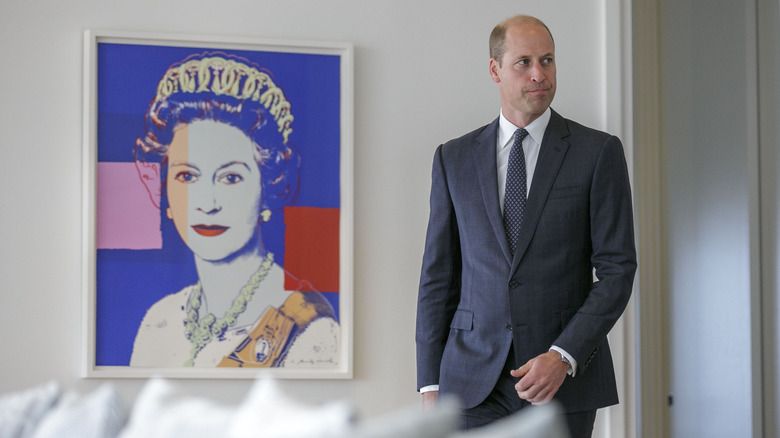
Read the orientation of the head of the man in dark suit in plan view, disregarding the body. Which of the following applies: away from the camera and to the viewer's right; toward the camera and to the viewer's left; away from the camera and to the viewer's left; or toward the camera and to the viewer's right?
toward the camera and to the viewer's right

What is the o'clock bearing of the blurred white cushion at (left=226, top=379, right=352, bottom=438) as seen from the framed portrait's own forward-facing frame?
The blurred white cushion is roughly at 12 o'clock from the framed portrait.

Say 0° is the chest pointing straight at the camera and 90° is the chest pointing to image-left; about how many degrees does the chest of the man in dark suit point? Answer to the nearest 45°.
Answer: approximately 0°

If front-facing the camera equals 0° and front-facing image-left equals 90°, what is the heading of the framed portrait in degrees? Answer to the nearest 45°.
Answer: approximately 0°

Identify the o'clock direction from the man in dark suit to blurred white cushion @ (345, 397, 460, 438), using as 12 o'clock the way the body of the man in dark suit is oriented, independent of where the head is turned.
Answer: The blurred white cushion is roughly at 12 o'clock from the man in dark suit.

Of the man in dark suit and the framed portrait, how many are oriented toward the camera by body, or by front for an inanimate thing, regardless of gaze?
2

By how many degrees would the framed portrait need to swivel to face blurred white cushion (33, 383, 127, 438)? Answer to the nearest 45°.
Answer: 0° — it already faces it

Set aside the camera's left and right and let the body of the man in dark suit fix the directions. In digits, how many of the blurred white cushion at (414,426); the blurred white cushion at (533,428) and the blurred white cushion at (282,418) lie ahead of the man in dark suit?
3

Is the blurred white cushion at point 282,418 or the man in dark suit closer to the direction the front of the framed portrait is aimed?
the blurred white cushion

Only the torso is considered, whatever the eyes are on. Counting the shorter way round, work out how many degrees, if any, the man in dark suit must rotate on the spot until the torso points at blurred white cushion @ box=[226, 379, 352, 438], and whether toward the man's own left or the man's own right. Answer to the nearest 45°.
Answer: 0° — they already face it

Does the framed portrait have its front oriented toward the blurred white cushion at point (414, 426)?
yes

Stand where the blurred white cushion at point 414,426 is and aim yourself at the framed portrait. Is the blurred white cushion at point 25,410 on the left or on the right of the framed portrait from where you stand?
left
